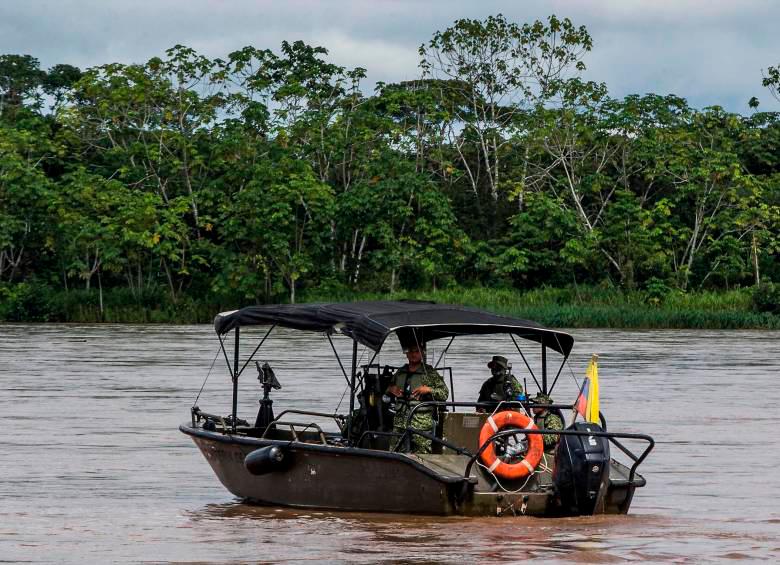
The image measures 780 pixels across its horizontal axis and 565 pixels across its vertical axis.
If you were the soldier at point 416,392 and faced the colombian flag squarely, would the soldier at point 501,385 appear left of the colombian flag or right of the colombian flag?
left

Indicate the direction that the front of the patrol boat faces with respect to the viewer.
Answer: facing away from the viewer and to the left of the viewer

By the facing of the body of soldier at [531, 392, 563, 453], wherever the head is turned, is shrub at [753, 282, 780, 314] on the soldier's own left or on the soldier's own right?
on the soldier's own right

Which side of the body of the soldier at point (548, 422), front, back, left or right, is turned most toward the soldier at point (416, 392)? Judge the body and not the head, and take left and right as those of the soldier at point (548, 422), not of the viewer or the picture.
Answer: front

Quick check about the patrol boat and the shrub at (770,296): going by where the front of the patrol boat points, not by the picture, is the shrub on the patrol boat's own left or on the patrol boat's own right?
on the patrol boat's own right

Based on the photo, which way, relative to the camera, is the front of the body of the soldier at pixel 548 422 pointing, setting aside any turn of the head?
to the viewer's left

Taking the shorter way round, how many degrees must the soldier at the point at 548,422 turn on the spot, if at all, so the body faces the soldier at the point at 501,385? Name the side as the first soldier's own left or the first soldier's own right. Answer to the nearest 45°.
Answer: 0° — they already face them

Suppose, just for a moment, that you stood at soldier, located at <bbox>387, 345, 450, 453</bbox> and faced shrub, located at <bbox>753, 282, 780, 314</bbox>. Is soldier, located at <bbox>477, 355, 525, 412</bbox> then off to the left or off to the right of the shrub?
right

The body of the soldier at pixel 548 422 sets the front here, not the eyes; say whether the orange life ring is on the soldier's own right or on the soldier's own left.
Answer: on the soldier's own left

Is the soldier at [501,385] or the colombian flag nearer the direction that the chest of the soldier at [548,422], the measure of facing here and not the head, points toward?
the soldier

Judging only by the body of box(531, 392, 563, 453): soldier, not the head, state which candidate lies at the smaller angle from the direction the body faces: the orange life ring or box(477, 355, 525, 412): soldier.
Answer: the soldier
